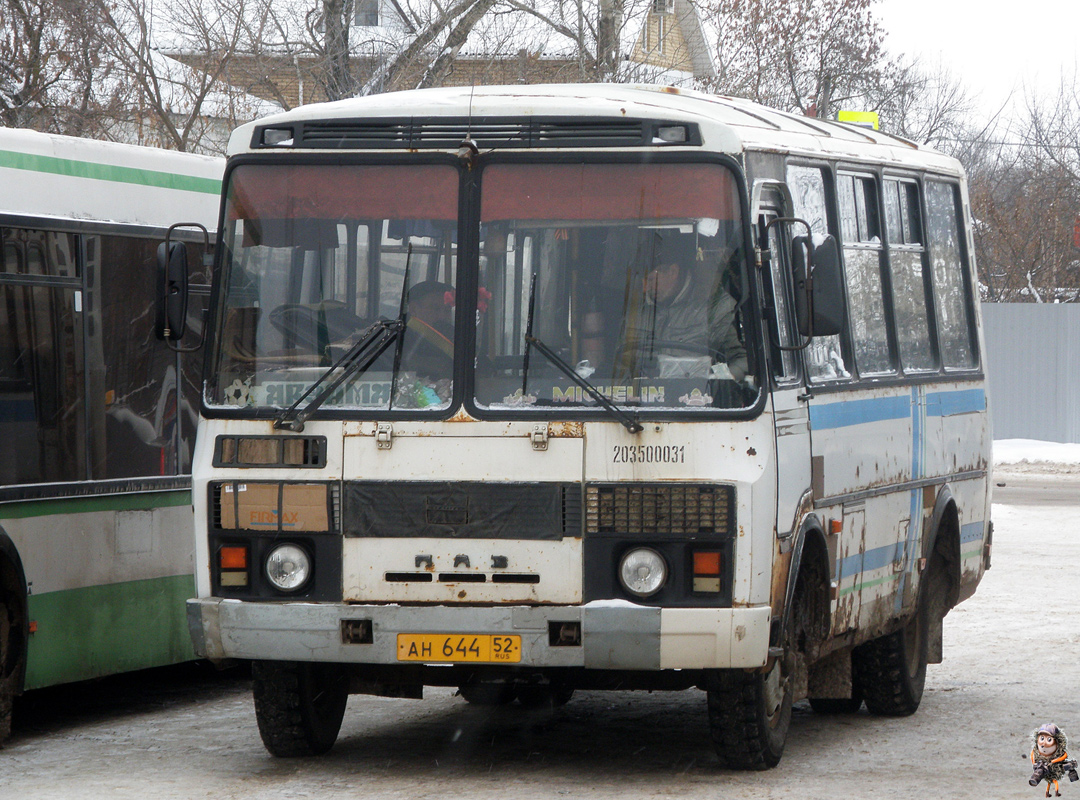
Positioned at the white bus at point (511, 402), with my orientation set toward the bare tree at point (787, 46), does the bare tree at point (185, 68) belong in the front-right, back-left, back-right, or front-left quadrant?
front-left

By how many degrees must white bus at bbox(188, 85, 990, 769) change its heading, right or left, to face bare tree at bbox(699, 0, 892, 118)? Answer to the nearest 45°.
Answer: approximately 180°

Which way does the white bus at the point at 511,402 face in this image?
toward the camera

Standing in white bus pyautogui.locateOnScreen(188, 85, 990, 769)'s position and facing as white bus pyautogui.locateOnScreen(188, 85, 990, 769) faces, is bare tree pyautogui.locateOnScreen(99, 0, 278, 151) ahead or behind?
behind

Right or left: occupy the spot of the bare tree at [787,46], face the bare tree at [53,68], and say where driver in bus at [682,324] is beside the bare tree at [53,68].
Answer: left

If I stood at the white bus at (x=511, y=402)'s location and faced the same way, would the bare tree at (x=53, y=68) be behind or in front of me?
behind

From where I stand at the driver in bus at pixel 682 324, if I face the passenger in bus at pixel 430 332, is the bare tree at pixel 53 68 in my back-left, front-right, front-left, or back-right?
front-right
